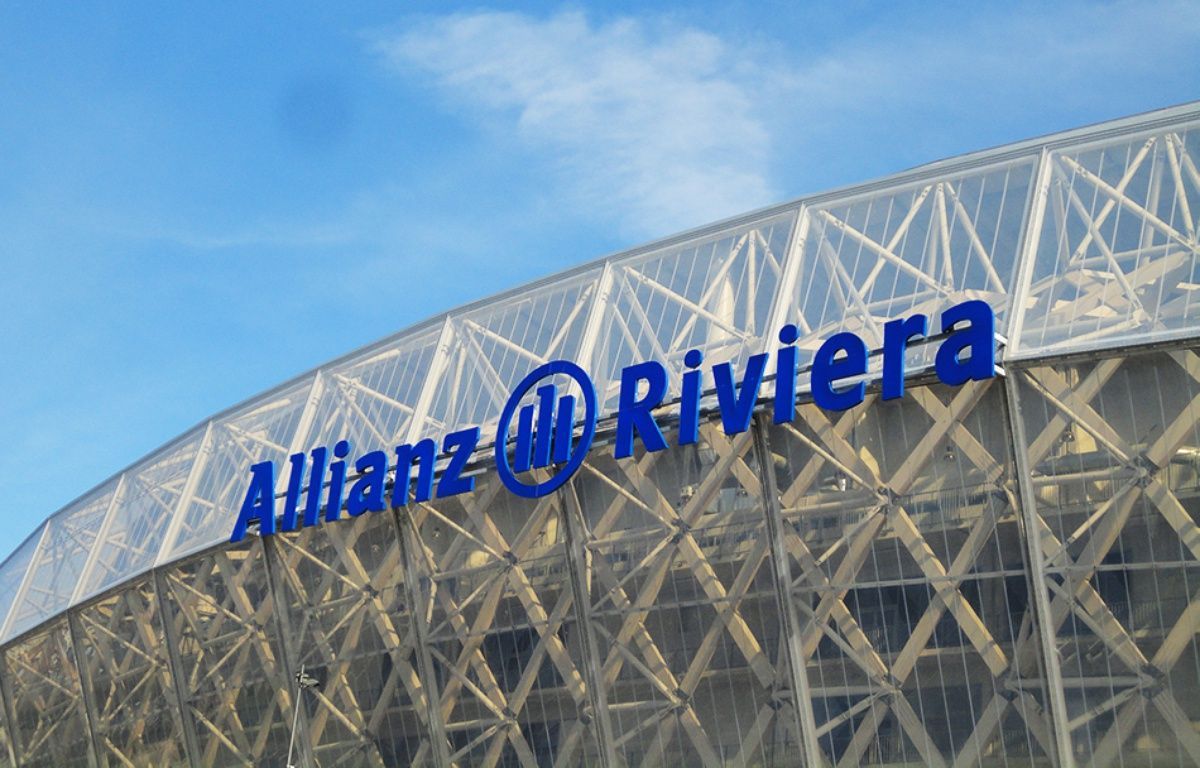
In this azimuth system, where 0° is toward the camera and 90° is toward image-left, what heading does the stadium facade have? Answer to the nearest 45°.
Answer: approximately 45°
